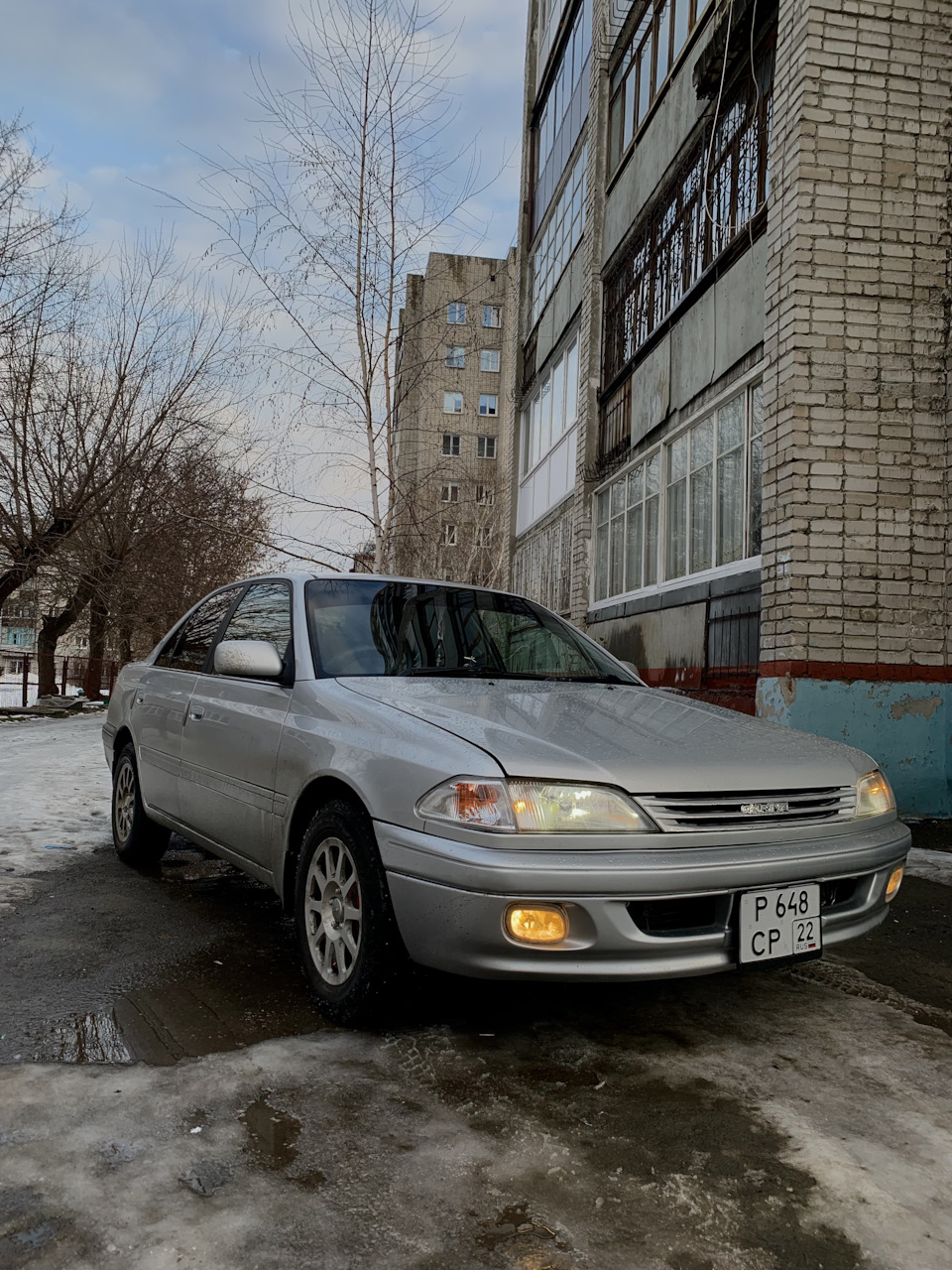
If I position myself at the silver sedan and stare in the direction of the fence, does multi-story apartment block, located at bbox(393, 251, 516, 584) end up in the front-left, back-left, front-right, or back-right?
front-right

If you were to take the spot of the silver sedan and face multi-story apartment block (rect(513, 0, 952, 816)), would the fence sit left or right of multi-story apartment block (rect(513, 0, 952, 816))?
left

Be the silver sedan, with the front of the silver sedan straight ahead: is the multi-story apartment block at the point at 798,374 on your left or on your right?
on your left

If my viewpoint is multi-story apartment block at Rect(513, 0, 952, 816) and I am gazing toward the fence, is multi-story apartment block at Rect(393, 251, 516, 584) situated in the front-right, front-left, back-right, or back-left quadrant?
front-right

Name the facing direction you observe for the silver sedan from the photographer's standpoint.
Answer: facing the viewer and to the right of the viewer

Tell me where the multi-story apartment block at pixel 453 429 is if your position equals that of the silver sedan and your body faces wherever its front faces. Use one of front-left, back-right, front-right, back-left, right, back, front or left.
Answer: back-left

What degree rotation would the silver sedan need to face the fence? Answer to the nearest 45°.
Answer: approximately 180°
